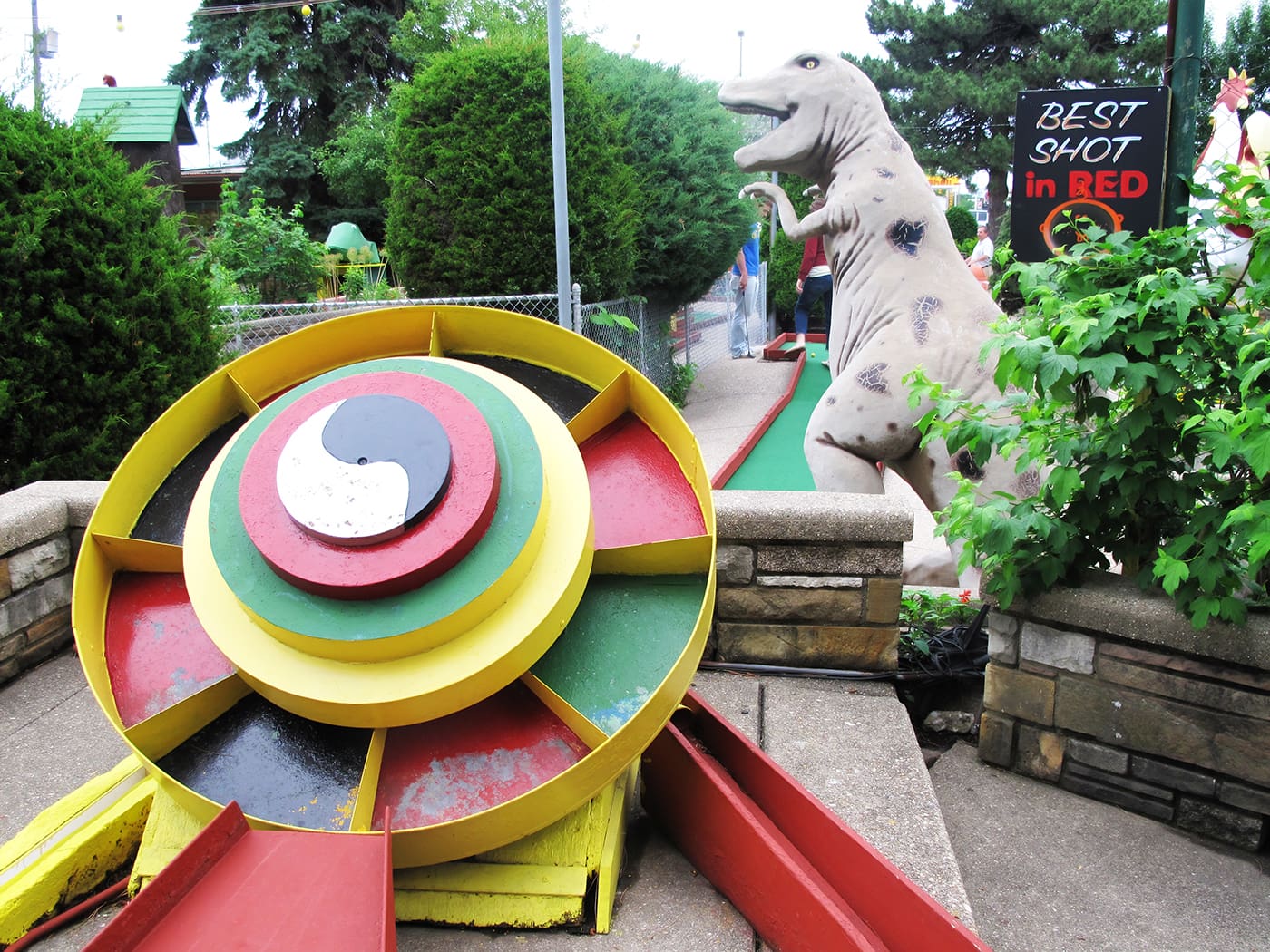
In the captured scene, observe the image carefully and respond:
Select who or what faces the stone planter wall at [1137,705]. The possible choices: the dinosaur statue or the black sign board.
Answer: the black sign board

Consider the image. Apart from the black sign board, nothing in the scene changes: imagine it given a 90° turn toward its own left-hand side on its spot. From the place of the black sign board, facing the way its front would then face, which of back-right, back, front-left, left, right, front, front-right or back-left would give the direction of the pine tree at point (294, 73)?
back-left

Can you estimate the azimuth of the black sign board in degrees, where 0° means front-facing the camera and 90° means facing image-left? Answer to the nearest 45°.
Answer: approximately 0°

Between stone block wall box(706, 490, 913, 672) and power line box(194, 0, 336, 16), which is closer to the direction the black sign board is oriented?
the stone block wall

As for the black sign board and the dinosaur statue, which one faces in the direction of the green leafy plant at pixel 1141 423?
the black sign board

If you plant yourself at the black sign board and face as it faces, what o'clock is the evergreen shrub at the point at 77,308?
The evergreen shrub is roughly at 2 o'clock from the black sign board.

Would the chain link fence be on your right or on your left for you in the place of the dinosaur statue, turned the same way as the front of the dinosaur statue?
on your right

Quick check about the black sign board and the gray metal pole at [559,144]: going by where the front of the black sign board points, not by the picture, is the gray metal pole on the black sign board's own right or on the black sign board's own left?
on the black sign board's own right

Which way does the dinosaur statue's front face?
to the viewer's left

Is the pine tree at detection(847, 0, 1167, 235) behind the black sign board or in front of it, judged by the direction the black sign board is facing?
behind

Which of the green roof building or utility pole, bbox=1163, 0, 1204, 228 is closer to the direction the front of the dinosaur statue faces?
the green roof building

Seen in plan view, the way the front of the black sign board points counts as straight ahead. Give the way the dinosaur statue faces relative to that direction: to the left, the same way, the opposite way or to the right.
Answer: to the right

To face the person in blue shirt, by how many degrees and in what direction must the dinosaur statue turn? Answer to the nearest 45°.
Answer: approximately 90° to its right
